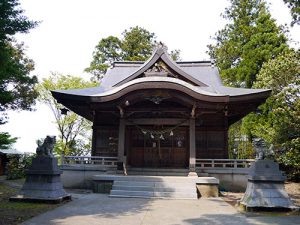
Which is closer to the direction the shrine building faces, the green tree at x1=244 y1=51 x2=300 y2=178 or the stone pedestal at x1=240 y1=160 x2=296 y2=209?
the stone pedestal

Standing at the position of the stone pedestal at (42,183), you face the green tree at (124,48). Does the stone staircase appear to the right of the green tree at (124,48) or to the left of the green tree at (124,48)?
right

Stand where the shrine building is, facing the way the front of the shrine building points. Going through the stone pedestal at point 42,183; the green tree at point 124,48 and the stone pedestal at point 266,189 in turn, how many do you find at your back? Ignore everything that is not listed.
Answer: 1

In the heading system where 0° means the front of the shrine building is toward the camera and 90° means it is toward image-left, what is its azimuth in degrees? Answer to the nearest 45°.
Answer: approximately 0°

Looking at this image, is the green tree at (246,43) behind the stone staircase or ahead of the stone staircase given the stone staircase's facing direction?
behind

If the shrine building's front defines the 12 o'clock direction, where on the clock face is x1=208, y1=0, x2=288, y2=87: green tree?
The green tree is roughly at 7 o'clock from the shrine building.

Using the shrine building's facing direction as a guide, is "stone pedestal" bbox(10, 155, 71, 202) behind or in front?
in front

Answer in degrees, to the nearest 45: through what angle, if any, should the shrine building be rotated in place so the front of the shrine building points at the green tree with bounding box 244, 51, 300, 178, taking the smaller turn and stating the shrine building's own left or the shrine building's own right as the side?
approximately 90° to the shrine building's own left

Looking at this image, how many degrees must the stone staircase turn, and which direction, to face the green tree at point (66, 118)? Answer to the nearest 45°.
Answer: approximately 135° to its right

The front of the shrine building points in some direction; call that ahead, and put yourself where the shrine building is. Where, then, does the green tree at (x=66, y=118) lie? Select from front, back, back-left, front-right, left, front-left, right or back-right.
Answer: back-right

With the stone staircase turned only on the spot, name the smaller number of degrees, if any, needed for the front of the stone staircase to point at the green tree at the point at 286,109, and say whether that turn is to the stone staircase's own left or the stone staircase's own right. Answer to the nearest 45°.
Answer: approximately 135° to the stone staircase's own left
